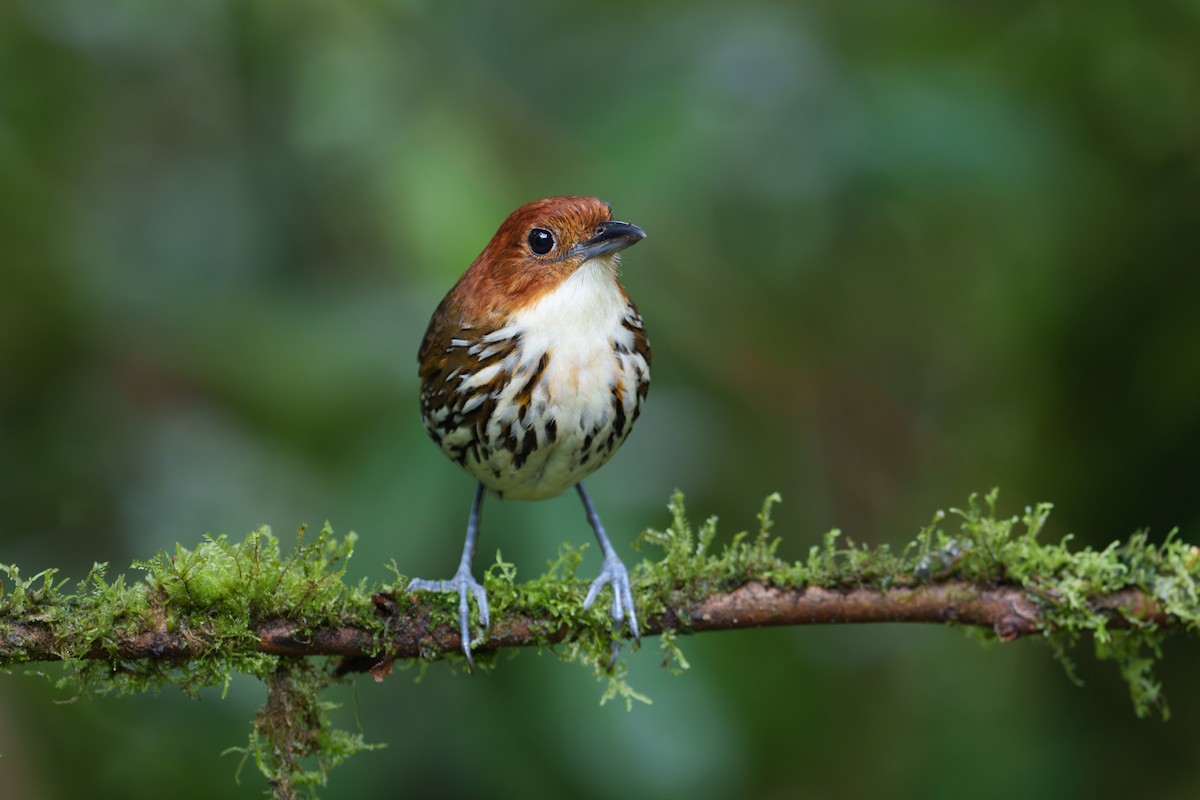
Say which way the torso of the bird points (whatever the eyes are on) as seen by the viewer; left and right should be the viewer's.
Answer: facing the viewer and to the right of the viewer
